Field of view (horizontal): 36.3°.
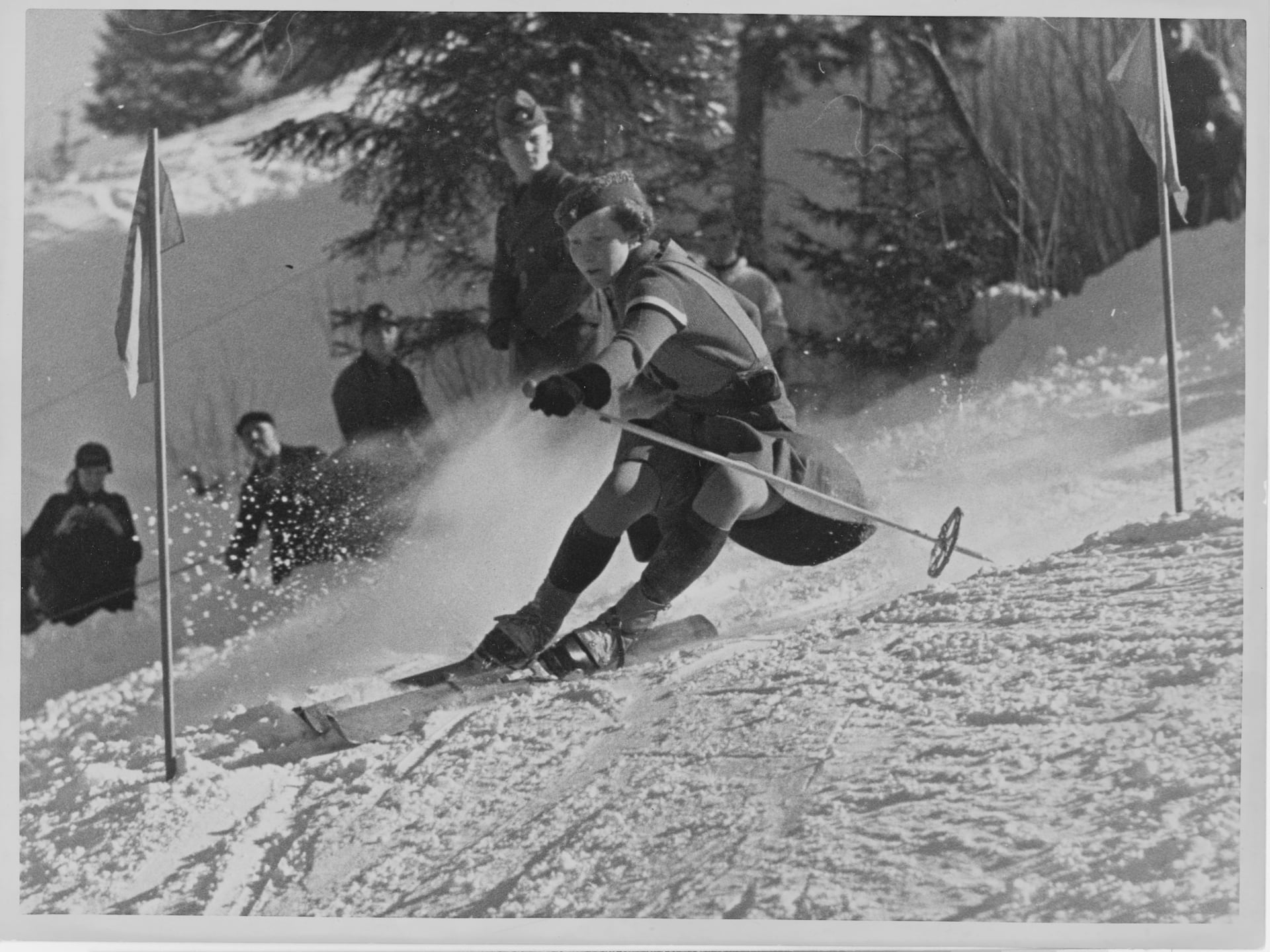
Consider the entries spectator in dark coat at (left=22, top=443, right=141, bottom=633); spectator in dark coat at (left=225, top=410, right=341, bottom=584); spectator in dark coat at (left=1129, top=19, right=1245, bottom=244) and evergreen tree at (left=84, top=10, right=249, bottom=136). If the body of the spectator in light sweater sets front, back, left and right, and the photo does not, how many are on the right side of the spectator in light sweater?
3

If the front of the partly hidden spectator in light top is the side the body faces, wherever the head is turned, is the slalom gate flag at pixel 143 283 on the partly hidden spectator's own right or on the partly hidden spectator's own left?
on the partly hidden spectator's own right

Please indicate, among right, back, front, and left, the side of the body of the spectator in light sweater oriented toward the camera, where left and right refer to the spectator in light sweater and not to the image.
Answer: front

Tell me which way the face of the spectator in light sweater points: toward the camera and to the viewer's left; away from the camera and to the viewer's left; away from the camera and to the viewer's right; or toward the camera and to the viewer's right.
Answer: toward the camera and to the viewer's left

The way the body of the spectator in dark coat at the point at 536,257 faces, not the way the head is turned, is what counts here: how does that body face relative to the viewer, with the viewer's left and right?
facing the viewer and to the right of the viewer

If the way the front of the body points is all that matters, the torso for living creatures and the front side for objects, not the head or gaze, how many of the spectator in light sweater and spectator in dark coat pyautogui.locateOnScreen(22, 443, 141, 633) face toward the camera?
2

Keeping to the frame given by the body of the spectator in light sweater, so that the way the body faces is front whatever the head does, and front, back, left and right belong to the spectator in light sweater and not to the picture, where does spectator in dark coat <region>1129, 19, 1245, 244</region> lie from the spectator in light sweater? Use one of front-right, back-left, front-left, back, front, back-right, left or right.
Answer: left

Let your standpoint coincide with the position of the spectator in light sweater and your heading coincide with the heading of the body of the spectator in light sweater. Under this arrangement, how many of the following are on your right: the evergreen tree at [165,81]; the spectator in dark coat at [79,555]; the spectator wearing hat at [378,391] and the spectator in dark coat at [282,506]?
4
